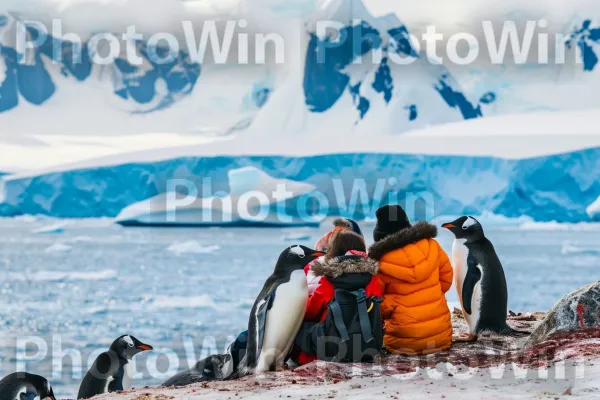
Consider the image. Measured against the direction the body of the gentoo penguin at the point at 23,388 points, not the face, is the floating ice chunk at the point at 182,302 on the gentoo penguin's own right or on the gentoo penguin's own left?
on the gentoo penguin's own left

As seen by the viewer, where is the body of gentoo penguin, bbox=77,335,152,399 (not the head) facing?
to the viewer's right

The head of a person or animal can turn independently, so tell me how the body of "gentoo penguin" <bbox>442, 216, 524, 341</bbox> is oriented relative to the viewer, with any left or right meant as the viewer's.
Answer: facing to the left of the viewer

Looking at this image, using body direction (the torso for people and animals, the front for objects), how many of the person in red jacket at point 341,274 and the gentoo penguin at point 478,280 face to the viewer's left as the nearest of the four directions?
1

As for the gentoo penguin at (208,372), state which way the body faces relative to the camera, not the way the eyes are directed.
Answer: to the viewer's right

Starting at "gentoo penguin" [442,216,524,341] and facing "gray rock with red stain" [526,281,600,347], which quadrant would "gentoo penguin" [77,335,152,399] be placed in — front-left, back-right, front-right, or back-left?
back-right

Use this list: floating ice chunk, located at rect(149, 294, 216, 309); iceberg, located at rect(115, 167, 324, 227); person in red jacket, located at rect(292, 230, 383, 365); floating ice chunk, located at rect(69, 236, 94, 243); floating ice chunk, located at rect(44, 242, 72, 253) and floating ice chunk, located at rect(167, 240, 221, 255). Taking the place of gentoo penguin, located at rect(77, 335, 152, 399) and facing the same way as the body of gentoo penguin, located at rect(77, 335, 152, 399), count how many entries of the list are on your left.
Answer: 5

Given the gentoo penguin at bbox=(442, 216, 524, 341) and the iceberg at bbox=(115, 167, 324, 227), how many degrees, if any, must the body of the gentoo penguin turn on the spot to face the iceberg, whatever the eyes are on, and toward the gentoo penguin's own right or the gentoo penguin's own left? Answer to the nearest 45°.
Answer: approximately 90° to the gentoo penguin's own right

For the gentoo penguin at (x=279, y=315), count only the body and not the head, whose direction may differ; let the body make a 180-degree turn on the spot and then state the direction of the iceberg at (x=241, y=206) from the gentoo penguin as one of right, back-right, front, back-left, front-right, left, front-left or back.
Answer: front-right

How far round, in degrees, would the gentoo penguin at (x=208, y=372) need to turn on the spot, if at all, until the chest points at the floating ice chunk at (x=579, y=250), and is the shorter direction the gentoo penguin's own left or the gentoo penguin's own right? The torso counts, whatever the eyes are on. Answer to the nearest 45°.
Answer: approximately 45° to the gentoo penguin's own left

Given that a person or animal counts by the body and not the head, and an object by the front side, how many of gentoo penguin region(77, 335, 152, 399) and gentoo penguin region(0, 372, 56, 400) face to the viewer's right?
2

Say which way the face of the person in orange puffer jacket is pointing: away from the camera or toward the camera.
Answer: away from the camera

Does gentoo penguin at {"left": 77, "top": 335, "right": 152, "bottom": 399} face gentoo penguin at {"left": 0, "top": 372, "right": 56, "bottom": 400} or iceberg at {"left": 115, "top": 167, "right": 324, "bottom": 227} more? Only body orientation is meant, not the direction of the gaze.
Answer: the iceberg

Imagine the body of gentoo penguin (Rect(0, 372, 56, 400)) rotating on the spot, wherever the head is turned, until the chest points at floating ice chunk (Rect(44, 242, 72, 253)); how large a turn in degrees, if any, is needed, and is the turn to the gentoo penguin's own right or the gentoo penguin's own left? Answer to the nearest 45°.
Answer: approximately 90° to the gentoo penguin's own left

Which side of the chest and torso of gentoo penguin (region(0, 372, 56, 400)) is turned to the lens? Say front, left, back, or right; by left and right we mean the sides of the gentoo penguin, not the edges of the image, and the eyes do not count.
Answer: right

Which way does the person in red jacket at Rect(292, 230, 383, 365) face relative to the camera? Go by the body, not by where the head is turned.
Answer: away from the camera
